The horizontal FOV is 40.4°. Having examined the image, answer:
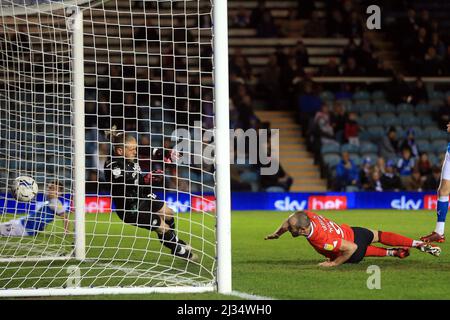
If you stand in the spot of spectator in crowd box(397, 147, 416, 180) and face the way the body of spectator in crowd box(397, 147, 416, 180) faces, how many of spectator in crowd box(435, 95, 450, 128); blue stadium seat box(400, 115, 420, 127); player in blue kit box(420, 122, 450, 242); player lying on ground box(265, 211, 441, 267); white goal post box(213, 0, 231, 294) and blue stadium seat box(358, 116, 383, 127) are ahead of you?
3

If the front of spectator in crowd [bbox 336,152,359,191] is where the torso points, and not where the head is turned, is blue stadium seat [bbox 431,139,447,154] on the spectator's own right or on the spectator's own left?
on the spectator's own left

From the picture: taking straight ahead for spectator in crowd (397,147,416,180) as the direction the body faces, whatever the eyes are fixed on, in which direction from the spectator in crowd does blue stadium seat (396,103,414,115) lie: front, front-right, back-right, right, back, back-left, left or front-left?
back

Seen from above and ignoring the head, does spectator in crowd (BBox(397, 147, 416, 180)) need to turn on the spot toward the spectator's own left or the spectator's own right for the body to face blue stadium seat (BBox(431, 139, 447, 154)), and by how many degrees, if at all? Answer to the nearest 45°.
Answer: approximately 135° to the spectator's own left

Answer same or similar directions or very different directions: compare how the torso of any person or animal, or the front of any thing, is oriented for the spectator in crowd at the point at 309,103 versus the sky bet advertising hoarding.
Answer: same or similar directions

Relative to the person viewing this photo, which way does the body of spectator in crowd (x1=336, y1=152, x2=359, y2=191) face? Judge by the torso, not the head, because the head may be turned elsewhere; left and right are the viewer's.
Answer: facing the viewer

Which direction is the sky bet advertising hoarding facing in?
toward the camera
